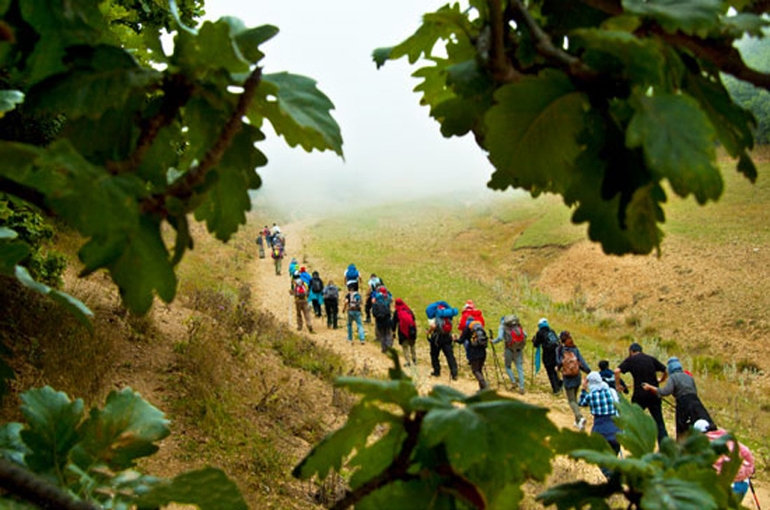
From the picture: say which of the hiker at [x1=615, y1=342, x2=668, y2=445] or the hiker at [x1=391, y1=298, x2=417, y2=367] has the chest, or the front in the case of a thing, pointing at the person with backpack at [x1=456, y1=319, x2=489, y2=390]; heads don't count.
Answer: the hiker at [x1=615, y1=342, x2=668, y2=445]

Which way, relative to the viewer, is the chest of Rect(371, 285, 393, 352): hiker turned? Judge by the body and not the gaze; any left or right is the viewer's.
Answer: facing away from the viewer

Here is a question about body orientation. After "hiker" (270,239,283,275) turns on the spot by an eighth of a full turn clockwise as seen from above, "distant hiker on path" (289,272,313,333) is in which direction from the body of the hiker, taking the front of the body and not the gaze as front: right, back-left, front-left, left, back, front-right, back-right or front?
back-right

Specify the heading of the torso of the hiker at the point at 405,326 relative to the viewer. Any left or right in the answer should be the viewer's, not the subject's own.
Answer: facing away from the viewer and to the left of the viewer

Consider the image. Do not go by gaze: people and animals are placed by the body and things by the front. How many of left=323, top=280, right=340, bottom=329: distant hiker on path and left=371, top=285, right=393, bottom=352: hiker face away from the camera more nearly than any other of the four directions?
2

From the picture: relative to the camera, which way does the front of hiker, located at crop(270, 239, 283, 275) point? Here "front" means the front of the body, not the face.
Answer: away from the camera

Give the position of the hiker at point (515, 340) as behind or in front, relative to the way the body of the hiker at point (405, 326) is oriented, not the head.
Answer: behind

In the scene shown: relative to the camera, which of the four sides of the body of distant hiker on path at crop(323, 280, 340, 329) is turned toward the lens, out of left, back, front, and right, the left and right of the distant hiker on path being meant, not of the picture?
back

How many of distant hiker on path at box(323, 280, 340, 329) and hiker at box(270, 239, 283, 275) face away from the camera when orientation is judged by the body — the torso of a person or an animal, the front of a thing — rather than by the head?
2

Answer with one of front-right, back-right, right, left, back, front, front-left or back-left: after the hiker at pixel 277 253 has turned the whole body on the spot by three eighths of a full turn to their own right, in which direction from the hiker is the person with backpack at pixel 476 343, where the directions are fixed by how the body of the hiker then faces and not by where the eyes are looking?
front-right

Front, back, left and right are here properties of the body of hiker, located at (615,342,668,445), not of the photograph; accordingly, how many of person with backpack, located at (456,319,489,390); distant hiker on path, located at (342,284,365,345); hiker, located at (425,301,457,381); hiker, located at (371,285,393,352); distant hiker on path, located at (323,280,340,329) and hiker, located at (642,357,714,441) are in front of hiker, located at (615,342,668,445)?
5
